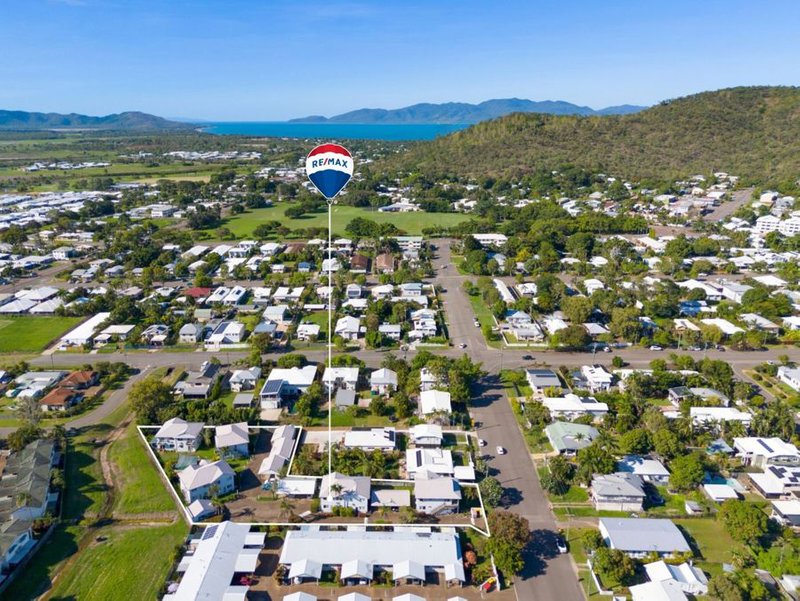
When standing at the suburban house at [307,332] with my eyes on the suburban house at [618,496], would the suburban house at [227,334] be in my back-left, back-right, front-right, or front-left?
back-right

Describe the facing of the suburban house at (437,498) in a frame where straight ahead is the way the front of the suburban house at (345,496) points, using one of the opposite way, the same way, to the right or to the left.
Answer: the same way

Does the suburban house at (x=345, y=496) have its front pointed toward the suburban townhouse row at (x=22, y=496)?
no

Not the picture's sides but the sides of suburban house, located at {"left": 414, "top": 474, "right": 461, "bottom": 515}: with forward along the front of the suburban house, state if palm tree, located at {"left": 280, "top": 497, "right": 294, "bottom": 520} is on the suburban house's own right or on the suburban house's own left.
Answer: on the suburban house's own right

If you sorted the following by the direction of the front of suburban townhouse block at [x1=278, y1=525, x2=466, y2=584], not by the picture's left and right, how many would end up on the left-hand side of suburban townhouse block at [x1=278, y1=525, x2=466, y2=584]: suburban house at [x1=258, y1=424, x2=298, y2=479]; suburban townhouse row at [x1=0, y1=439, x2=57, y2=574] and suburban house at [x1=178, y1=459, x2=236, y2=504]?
0

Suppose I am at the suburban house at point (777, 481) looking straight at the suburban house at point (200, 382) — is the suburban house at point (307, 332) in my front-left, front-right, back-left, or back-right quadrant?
front-right

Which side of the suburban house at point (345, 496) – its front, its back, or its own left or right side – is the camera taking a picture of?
front

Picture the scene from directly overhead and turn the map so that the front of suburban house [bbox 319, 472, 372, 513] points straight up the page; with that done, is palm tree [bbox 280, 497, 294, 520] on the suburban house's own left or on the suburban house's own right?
on the suburban house's own right

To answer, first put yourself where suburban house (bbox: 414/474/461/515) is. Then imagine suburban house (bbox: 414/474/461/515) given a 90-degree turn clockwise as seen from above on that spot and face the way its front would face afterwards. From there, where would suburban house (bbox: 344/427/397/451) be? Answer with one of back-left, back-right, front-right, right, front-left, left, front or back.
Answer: front-right

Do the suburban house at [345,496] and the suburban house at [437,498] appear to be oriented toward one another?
no

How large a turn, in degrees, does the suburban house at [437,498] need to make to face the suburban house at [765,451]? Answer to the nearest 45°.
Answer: approximately 90° to its left

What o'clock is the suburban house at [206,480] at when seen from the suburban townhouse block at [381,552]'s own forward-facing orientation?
the suburban house at [206,480] is roughly at 4 o'clock from the suburban townhouse block at [381,552].

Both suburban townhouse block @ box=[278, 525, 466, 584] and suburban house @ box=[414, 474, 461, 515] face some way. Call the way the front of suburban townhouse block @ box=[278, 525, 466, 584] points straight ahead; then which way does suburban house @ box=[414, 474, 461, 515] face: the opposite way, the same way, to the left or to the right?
the same way

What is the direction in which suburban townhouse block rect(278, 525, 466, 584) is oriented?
toward the camera

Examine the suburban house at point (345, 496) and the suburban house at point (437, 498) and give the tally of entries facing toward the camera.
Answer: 2

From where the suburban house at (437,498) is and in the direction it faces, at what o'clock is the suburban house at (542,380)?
the suburban house at (542,380) is roughly at 7 o'clock from the suburban house at (437,498).

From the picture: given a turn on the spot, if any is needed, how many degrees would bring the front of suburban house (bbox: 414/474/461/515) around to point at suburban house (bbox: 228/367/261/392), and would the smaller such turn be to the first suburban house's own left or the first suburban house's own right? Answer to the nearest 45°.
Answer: approximately 135° to the first suburban house's own right

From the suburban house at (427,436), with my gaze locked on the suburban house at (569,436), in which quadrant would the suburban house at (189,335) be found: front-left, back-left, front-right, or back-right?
back-left
